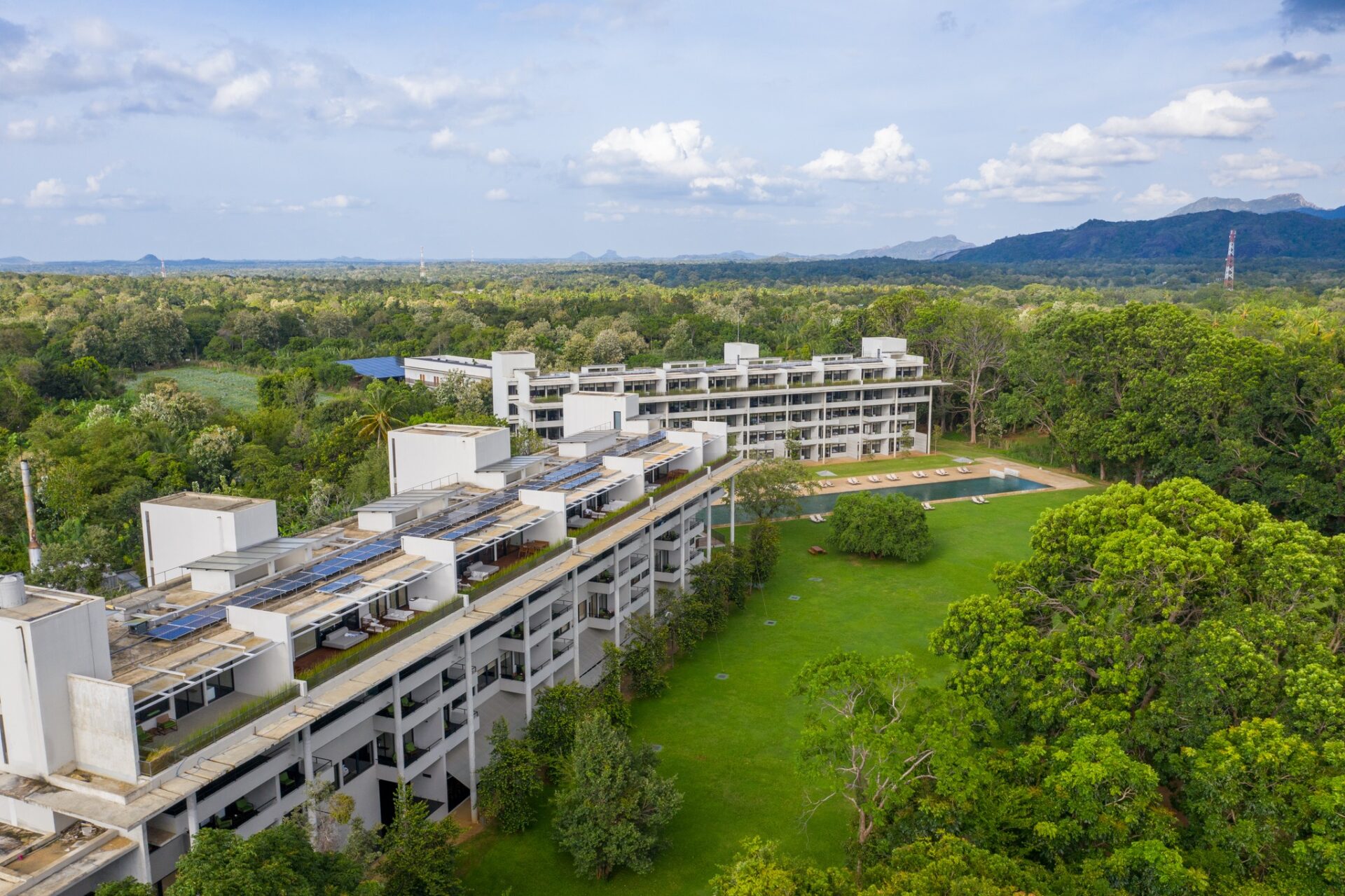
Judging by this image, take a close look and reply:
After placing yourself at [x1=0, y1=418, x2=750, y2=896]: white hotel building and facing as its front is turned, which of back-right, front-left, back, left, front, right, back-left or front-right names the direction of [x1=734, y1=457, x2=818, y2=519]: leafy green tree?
left

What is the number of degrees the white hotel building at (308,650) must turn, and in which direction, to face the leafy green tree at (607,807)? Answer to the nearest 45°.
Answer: approximately 45° to its left

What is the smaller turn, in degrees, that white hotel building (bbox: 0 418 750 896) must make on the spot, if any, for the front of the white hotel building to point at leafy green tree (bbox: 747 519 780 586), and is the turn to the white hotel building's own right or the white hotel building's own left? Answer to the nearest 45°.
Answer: approximately 90° to the white hotel building's own left

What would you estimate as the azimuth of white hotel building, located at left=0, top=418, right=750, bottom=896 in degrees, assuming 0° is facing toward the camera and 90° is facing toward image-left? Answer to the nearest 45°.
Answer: approximately 315°

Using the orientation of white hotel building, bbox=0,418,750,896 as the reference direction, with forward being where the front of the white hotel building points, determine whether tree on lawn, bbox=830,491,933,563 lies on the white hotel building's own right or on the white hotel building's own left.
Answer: on the white hotel building's own left

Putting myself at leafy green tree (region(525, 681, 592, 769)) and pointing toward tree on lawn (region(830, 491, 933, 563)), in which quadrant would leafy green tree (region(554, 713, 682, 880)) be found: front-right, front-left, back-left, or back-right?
back-right

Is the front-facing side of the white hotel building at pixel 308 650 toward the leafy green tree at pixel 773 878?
yes

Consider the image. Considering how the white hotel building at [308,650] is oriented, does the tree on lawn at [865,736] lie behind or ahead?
ahead

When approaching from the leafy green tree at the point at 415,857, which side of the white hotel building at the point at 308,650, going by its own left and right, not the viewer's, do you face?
front
